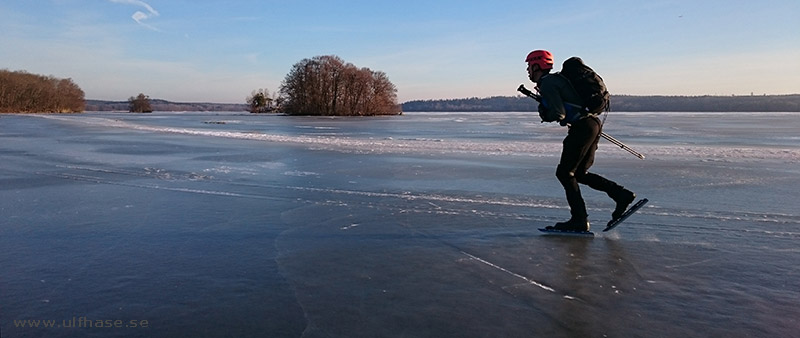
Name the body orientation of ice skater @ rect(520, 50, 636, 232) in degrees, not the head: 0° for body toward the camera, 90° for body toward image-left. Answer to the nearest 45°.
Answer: approximately 90°

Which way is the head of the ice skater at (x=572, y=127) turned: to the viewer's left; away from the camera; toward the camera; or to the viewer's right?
to the viewer's left
